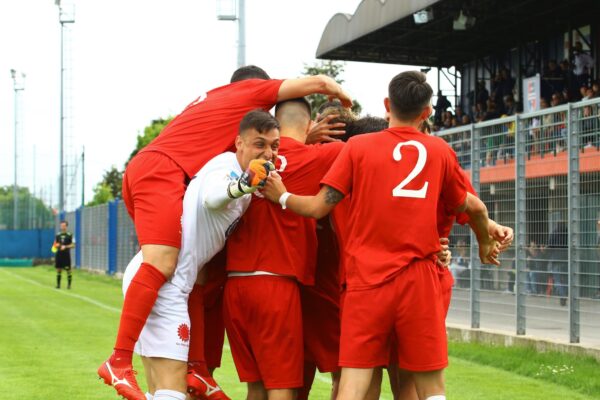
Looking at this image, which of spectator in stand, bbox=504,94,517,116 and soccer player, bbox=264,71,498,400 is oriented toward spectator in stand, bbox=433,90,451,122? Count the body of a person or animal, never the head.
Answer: the soccer player

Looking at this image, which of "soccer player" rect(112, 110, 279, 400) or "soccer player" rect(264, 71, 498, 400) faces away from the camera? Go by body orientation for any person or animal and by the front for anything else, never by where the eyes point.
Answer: "soccer player" rect(264, 71, 498, 400)

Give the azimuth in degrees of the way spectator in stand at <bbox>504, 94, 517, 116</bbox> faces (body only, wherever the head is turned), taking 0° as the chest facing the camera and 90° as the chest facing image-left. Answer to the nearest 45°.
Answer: approximately 45°

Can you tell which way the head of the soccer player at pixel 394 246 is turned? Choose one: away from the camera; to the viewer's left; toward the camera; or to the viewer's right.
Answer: away from the camera

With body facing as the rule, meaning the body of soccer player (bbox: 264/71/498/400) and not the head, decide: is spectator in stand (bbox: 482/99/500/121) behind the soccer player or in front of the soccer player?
in front

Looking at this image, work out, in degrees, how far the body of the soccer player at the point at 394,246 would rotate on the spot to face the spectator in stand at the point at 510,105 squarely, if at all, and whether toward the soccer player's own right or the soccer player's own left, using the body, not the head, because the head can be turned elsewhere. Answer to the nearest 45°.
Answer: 0° — they already face them

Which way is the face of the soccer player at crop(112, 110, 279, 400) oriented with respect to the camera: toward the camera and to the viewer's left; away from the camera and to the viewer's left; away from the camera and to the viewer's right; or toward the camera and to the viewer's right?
toward the camera and to the viewer's right

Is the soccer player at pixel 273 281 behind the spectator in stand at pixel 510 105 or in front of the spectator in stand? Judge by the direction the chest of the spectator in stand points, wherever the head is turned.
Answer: in front

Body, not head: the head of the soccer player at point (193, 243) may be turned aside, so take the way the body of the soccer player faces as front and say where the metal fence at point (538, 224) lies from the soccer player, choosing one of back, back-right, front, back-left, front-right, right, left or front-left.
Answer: front-left

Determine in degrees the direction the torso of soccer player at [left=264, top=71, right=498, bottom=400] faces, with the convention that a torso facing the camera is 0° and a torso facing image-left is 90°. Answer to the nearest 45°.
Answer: approximately 180°

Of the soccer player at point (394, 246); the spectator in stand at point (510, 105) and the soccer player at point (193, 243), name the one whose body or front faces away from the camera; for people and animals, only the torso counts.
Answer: the soccer player at point (394, 246)

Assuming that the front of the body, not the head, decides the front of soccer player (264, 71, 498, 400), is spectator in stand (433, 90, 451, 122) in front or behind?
in front

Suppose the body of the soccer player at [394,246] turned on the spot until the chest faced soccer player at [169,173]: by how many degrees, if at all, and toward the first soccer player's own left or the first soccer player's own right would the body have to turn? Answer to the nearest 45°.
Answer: approximately 90° to the first soccer player's own left
